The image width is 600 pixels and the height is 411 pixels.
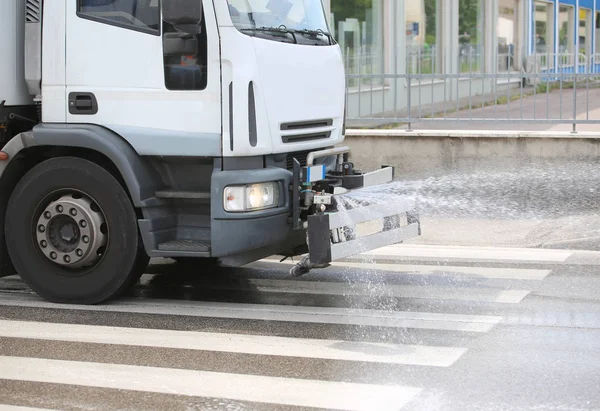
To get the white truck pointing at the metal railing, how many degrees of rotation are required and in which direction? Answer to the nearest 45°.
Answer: approximately 90° to its left

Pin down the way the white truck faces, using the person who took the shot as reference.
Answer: facing the viewer and to the right of the viewer
